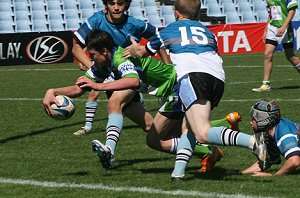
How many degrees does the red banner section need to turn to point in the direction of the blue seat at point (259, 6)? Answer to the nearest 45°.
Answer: approximately 180°

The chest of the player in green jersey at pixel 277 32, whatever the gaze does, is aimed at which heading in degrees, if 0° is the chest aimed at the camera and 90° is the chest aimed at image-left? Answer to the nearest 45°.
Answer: approximately 45°

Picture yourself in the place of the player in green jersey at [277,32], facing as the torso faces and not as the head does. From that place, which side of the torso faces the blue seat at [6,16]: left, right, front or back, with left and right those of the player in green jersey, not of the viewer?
right

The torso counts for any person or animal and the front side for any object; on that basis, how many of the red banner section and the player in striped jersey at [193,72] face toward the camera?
1

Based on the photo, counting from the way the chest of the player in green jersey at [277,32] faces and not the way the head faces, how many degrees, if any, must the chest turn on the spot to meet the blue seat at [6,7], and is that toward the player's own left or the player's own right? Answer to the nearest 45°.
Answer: approximately 90° to the player's own right

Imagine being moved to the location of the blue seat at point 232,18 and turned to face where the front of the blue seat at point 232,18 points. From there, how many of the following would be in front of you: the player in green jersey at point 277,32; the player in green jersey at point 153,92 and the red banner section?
3

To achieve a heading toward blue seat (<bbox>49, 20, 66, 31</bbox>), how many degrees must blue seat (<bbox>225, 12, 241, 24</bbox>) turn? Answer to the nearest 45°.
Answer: approximately 45° to its right

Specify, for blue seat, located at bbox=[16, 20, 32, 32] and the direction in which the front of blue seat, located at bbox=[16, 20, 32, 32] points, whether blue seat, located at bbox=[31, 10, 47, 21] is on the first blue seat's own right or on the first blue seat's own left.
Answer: on the first blue seat's own left

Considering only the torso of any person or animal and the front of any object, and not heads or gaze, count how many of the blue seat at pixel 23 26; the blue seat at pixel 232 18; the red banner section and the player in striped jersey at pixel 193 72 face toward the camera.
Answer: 3
